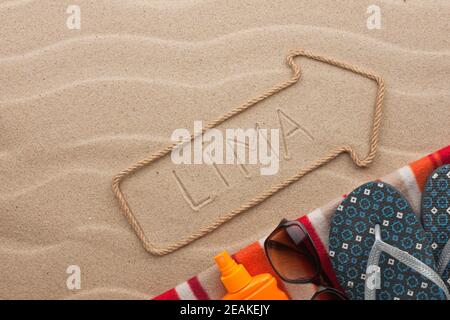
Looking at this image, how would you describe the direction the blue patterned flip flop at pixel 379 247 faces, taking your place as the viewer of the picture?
facing away from the viewer

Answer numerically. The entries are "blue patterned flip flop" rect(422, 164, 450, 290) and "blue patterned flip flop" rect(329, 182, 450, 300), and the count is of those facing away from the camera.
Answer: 2
